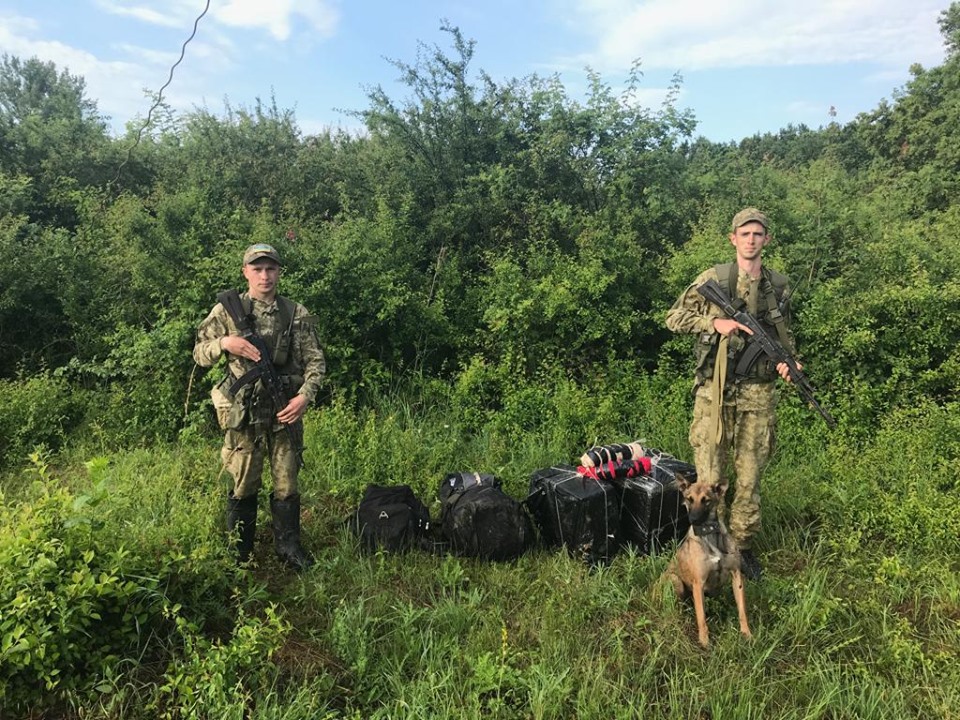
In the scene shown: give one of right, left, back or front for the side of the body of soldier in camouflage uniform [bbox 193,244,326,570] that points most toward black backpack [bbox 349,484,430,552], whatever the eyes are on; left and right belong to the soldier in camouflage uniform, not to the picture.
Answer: left

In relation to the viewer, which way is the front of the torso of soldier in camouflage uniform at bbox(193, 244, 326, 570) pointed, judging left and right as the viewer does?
facing the viewer

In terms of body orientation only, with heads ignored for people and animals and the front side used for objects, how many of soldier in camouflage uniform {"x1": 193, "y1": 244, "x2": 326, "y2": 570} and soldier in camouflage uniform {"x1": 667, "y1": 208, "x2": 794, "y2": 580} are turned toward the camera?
2

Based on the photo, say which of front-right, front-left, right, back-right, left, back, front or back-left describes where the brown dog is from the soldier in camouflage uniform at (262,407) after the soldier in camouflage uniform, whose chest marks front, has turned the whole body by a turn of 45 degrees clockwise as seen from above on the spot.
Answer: left

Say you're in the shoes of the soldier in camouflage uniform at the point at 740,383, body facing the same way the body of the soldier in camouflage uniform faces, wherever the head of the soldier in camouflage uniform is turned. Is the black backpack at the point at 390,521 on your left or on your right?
on your right

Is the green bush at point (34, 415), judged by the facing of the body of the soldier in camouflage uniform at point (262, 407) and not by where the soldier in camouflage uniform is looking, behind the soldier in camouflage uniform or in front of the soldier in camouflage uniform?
behind

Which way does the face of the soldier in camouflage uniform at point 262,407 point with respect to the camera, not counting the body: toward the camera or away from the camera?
toward the camera

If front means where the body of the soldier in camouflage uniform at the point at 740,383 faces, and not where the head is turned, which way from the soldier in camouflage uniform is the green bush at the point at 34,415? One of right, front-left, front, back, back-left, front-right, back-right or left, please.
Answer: right

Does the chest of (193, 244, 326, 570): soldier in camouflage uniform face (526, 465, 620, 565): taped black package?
no

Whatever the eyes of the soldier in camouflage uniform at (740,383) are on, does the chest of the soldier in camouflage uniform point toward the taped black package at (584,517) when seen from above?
no

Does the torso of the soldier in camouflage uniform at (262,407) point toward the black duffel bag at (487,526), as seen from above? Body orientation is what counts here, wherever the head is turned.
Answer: no

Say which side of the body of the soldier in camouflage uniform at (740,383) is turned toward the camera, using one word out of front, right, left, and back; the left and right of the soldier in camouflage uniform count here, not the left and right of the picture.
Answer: front

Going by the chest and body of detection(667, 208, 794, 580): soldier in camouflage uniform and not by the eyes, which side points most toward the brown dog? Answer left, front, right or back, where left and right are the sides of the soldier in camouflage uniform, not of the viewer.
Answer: front
